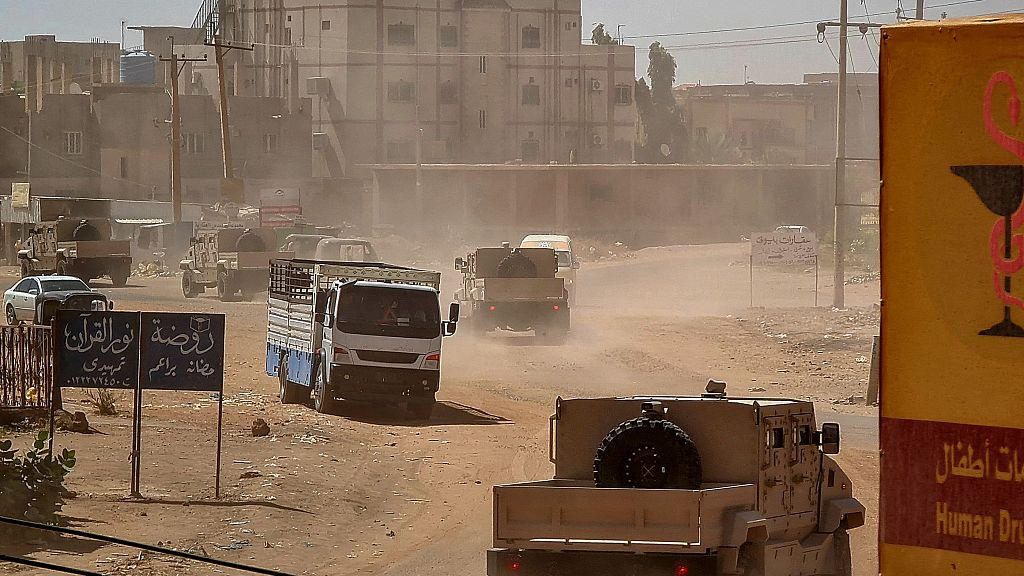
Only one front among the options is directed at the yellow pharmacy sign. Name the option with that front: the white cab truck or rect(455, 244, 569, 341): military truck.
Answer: the white cab truck

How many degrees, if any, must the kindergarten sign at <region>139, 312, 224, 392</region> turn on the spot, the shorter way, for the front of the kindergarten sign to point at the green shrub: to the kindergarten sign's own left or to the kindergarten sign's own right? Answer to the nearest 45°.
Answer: approximately 45° to the kindergarten sign's own right

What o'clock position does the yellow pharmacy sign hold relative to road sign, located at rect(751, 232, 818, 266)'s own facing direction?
The yellow pharmacy sign is roughly at 12 o'clock from the road sign.

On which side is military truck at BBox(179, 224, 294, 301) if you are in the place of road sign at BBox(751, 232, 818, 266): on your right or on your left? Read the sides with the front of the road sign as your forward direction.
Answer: on your right

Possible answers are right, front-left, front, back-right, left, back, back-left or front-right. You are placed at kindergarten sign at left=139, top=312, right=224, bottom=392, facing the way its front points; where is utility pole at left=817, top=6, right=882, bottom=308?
back-left

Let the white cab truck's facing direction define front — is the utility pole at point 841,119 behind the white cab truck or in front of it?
behind

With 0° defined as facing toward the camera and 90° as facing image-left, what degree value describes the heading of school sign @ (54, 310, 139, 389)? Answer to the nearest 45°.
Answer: approximately 0°

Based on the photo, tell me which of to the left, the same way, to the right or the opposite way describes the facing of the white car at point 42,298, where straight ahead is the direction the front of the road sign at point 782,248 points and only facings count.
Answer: to the left
